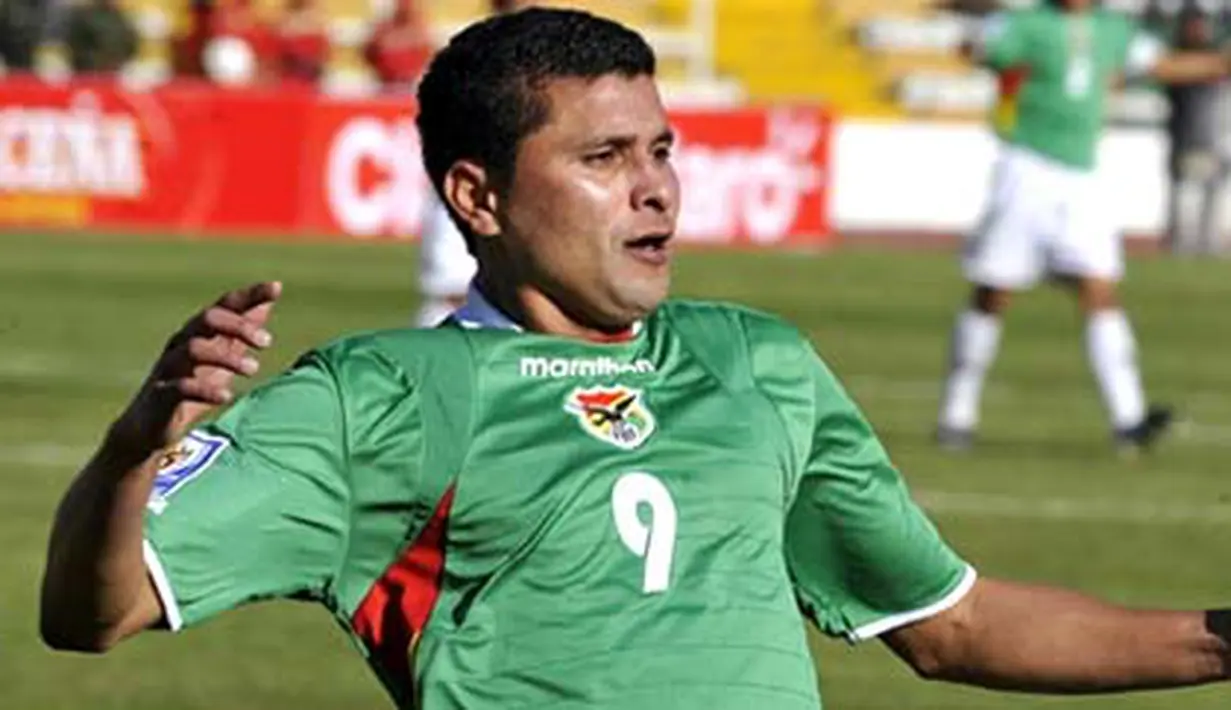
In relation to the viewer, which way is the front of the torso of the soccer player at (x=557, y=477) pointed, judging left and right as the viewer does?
facing the viewer and to the right of the viewer

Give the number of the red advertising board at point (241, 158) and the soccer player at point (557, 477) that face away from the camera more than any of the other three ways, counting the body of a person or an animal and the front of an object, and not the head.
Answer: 0

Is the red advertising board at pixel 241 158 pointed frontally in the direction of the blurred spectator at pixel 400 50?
no

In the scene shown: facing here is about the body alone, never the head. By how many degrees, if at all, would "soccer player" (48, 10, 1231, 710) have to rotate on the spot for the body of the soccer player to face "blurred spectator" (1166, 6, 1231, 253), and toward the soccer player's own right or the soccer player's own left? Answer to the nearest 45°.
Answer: approximately 135° to the soccer player's own left

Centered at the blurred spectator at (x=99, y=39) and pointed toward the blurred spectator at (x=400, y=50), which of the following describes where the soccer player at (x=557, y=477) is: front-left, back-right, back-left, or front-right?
front-right

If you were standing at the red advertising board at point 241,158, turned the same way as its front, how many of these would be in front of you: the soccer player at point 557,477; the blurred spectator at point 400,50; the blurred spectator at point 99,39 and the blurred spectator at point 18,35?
1

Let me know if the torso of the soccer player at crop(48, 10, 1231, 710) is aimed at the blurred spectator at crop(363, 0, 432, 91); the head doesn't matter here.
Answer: no

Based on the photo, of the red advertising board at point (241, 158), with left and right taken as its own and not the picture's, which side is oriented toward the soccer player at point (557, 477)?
front

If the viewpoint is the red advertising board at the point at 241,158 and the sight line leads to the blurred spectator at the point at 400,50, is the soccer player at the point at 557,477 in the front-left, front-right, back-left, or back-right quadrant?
back-right

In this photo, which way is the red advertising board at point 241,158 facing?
toward the camera

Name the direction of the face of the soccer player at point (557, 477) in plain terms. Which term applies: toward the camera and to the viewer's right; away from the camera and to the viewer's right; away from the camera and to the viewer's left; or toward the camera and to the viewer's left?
toward the camera and to the viewer's right
